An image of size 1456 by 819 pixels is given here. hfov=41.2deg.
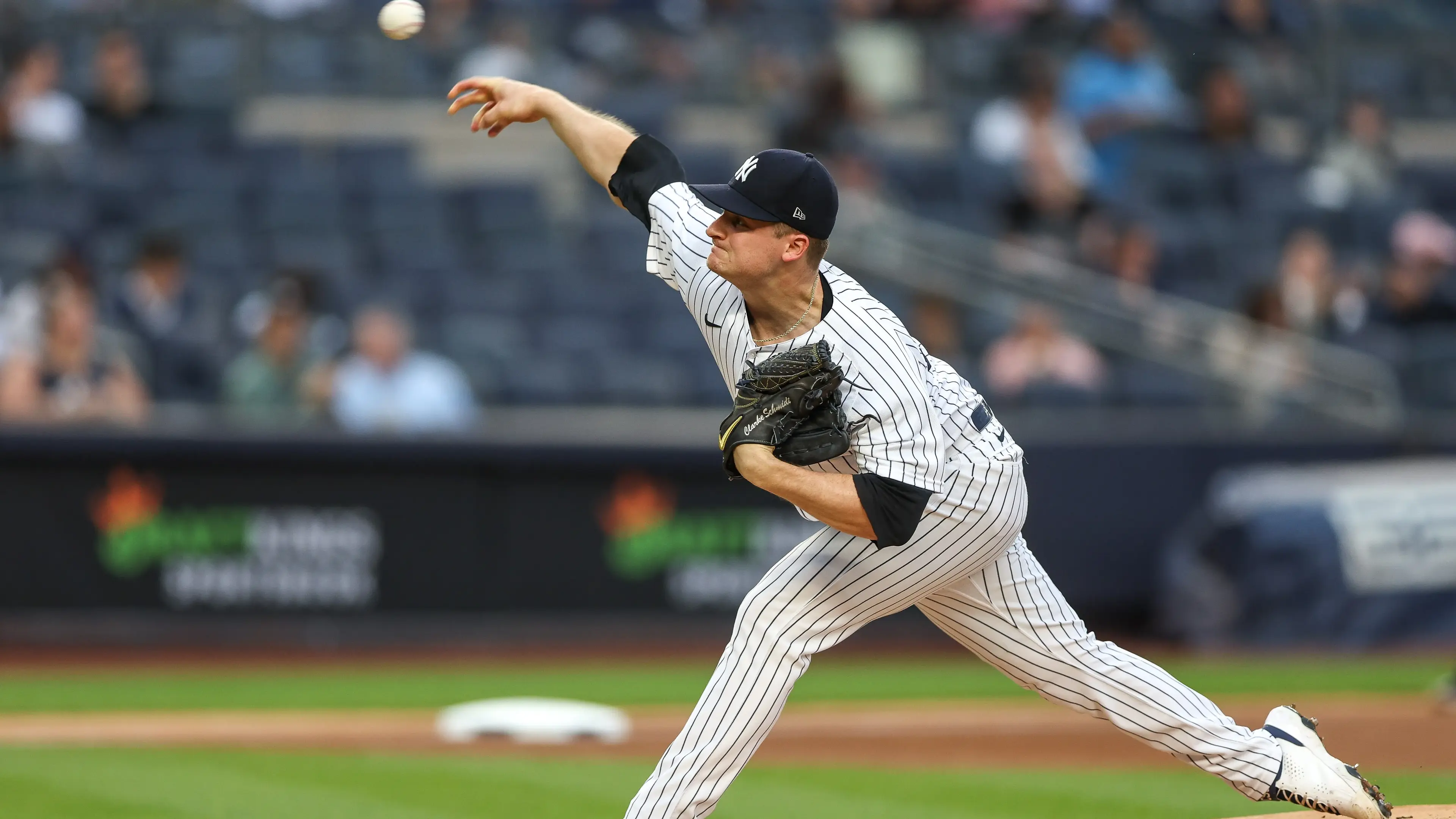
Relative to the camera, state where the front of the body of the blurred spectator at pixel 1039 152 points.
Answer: toward the camera

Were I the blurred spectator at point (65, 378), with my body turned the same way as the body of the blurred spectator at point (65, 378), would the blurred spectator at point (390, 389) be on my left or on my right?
on my left

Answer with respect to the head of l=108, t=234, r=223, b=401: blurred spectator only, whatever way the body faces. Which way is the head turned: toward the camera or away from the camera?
toward the camera

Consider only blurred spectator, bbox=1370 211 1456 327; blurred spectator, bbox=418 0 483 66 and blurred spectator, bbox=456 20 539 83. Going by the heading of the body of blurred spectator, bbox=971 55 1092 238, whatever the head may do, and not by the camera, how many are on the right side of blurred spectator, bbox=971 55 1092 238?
2

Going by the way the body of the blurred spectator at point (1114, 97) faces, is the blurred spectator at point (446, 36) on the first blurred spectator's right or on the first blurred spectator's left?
on the first blurred spectator's right

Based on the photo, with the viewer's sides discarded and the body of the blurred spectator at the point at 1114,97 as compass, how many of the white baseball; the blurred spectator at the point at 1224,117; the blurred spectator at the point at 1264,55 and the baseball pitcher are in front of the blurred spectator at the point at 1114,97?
2

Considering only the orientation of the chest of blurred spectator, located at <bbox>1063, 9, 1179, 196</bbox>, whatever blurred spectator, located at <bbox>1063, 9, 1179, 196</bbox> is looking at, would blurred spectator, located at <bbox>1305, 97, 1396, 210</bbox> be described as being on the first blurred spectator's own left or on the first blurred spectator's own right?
on the first blurred spectator's own left

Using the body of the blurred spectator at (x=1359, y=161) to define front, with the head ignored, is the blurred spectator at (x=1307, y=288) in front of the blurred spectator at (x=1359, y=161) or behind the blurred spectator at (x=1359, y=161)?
in front

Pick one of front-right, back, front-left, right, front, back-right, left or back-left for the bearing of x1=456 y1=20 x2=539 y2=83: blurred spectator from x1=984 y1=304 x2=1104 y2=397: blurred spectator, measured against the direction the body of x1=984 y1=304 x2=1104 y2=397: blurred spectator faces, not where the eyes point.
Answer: right

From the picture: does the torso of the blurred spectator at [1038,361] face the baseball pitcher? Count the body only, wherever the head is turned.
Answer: yes

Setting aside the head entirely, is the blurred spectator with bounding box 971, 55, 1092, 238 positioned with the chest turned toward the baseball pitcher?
yes

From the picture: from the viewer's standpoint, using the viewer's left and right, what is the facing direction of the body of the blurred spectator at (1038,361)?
facing the viewer

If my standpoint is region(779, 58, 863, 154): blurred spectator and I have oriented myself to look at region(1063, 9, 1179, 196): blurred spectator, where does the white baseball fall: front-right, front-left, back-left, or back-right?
back-right

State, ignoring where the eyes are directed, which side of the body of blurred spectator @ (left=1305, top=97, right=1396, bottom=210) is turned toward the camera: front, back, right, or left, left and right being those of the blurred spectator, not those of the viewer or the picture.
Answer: front

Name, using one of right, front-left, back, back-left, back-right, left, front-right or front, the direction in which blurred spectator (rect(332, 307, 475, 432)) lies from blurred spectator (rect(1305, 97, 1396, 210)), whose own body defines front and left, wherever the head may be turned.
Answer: front-right

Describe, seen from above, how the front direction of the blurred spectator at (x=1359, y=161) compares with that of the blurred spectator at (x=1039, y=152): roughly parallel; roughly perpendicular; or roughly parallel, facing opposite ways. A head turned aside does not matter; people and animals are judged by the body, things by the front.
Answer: roughly parallel

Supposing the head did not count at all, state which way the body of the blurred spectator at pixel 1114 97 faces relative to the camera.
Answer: toward the camera

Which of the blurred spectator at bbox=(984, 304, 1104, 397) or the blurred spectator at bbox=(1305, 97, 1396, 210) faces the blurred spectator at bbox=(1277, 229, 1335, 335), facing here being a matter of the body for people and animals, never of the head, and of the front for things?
the blurred spectator at bbox=(1305, 97, 1396, 210)
